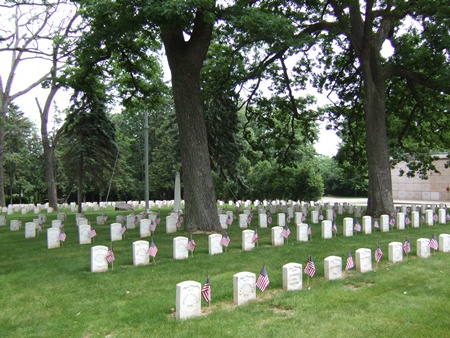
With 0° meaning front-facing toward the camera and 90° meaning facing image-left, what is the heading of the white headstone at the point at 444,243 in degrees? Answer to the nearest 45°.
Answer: approximately 315°

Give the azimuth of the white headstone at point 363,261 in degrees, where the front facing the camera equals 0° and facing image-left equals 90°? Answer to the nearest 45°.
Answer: approximately 315°

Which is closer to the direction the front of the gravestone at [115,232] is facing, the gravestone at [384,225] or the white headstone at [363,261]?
the white headstone

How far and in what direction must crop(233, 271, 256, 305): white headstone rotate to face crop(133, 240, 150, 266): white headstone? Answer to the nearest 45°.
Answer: approximately 180°

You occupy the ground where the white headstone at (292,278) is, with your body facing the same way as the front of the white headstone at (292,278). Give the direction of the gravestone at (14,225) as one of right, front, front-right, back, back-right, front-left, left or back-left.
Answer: back

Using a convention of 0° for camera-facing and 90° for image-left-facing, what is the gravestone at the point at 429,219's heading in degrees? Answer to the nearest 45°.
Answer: approximately 315°

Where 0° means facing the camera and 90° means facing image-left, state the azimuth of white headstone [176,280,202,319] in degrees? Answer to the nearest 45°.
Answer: approximately 315°
